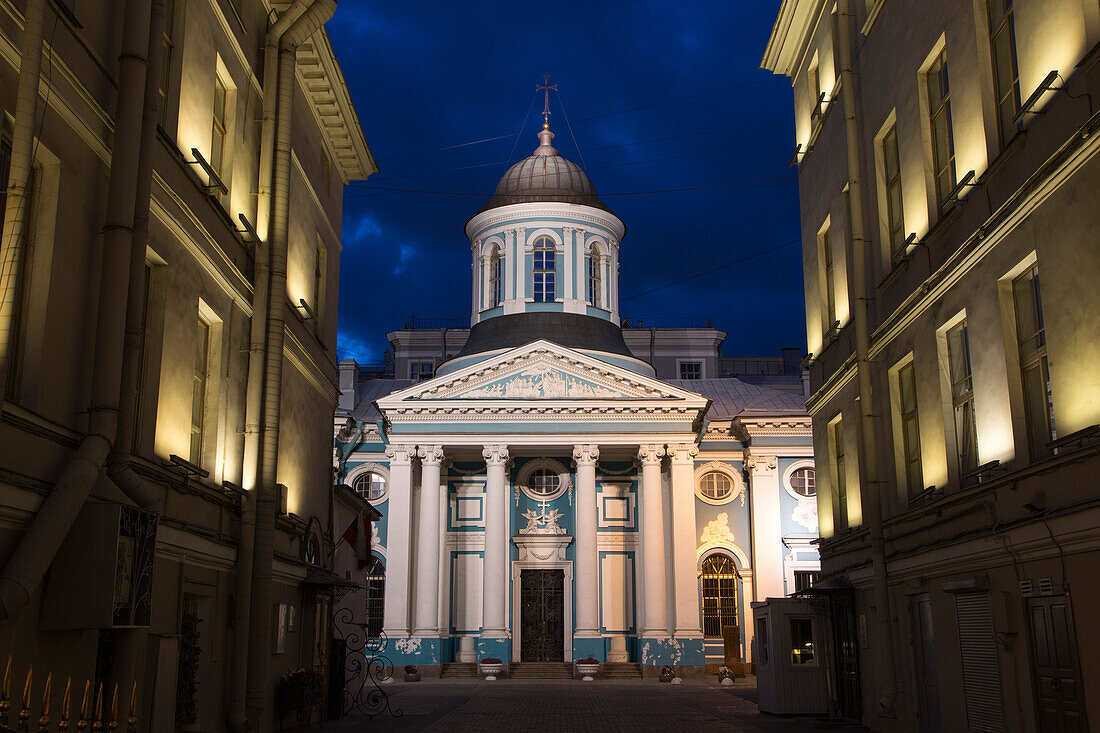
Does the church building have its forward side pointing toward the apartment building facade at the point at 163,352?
yes

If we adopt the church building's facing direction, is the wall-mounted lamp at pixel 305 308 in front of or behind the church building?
in front

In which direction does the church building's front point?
toward the camera

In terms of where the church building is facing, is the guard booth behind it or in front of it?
in front

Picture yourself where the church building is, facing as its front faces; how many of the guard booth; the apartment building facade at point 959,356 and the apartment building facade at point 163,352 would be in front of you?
3

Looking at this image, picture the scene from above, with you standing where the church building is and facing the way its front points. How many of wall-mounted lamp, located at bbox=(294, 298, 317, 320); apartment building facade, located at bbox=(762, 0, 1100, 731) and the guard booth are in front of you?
3

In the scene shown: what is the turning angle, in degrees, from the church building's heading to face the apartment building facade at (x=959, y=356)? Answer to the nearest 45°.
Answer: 0° — it already faces it

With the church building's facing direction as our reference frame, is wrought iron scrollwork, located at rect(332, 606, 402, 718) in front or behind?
in front

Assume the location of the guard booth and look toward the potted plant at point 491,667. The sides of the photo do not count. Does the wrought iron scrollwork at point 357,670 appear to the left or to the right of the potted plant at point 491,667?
left

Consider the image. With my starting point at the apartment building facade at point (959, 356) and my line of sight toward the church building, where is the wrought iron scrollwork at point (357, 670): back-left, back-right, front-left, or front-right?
front-left

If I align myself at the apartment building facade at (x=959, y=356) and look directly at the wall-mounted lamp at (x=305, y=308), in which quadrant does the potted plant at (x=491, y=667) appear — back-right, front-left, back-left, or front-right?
front-right
